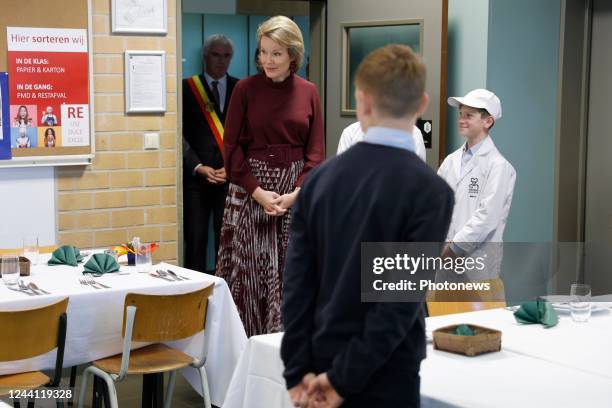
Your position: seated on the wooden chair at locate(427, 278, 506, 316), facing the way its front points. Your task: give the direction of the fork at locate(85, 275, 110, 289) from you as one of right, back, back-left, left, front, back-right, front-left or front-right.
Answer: right

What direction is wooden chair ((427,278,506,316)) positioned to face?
toward the camera

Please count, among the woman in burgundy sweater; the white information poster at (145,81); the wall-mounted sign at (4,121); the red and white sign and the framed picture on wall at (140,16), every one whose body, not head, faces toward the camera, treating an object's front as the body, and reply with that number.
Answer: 5

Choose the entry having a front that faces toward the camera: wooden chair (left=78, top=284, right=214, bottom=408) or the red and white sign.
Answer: the red and white sign

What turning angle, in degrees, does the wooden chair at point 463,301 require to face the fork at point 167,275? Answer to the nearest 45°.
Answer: approximately 90° to its right

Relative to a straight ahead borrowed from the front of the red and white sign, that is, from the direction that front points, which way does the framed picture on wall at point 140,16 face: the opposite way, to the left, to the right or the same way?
the same way

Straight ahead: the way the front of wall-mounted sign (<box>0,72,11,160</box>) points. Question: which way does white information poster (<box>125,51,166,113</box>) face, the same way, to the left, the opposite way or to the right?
the same way

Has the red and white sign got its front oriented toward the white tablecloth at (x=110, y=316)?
yes

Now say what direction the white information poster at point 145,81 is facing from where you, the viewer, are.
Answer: facing the viewer

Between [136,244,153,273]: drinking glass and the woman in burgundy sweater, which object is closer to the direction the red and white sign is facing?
the drinking glass

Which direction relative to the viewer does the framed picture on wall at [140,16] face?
toward the camera

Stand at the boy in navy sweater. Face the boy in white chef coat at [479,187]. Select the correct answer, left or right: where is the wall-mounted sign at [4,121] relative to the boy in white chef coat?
left

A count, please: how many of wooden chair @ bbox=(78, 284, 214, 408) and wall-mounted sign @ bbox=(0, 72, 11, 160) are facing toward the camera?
1

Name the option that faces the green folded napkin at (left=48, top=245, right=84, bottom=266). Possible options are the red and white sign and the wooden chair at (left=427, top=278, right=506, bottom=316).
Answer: the red and white sign

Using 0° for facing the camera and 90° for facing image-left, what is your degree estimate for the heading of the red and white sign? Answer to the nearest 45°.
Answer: approximately 0°

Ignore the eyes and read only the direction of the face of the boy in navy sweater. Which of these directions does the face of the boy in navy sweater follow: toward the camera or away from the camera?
away from the camera

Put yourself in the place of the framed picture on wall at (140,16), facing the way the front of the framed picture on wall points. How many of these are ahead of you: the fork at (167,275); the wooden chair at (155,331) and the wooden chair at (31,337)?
3

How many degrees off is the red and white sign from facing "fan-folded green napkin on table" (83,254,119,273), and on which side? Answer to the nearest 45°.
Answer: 0° — it already faces it

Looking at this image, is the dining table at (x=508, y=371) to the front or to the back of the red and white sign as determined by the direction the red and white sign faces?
to the front

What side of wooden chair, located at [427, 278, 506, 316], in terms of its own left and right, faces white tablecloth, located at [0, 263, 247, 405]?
right
